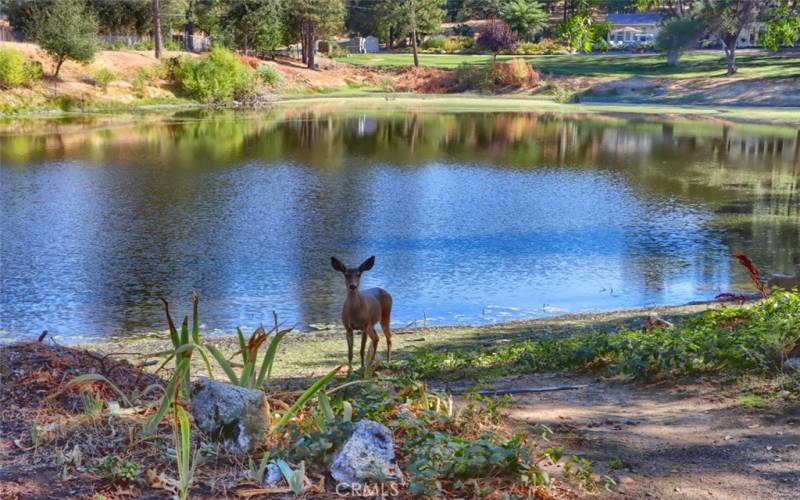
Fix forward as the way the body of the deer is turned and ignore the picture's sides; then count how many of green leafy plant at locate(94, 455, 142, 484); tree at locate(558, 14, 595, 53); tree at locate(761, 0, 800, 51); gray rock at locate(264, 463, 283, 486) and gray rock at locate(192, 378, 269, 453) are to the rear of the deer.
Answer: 2

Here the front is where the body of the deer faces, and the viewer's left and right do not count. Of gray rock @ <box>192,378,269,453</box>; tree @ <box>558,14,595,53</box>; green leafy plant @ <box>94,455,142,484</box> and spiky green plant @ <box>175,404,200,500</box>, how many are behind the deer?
1

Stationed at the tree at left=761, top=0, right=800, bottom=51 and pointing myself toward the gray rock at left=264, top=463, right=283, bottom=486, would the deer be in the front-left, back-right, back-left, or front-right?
front-right

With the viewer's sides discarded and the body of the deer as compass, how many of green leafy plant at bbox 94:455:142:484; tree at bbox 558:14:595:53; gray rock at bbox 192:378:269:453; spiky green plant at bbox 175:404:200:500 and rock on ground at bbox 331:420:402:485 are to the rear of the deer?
1

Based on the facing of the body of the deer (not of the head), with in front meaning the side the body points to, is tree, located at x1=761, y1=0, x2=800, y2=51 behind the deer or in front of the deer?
behind

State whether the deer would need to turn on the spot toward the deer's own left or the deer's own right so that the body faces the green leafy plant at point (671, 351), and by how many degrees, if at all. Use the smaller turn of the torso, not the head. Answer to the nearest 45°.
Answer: approximately 135° to the deer's own left

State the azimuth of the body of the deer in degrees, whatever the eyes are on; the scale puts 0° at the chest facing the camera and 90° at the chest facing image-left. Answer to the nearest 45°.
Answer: approximately 45°

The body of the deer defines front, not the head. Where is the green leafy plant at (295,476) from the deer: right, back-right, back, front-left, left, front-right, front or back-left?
front-left

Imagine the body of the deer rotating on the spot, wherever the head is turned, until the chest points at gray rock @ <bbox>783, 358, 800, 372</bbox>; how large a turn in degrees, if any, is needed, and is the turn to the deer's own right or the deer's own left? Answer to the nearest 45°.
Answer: approximately 135° to the deer's own left

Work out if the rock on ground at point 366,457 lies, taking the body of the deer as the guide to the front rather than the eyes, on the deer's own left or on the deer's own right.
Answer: on the deer's own left

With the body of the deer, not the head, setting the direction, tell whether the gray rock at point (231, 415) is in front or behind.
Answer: in front

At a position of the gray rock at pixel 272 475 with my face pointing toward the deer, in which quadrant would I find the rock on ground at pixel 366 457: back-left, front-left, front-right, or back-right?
front-right

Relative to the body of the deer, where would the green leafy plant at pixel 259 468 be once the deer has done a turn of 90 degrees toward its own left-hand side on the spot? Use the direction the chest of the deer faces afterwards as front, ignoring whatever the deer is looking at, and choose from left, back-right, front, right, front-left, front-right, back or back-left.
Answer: front-right

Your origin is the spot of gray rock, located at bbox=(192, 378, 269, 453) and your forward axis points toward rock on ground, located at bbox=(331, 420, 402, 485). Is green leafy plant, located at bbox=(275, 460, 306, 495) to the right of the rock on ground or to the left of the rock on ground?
right

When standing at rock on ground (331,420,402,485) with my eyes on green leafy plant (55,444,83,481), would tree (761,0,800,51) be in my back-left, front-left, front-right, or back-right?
back-right

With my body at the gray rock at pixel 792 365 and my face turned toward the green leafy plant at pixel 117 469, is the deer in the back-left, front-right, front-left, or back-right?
front-right

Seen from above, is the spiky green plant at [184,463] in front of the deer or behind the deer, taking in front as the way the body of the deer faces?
in front
